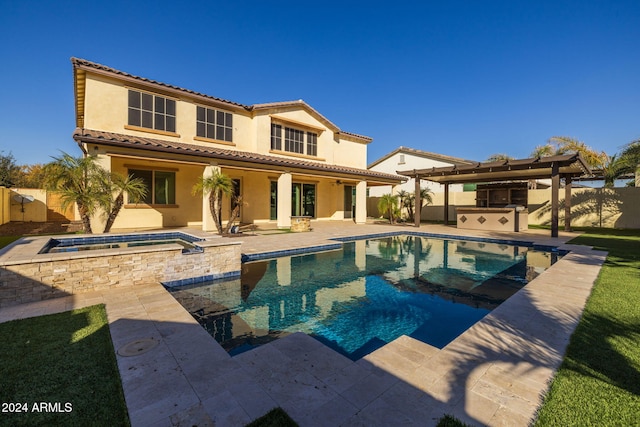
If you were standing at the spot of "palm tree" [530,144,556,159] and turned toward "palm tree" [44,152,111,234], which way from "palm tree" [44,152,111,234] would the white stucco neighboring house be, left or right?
right

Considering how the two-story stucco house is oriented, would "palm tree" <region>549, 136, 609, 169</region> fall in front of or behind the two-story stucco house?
behind
